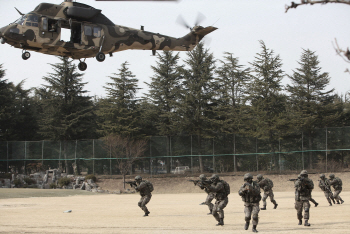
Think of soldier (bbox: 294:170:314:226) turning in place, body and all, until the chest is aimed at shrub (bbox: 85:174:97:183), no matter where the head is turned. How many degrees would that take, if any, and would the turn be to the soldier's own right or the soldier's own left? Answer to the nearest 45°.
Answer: approximately 135° to the soldier's own right

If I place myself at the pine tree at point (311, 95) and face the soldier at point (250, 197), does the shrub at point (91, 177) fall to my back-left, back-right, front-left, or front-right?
front-right

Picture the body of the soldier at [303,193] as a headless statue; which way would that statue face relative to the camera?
toward the camera

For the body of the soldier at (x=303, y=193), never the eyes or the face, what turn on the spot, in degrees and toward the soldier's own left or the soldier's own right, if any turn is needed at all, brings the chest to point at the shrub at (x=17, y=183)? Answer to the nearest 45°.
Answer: approximately 135° to the soldier's own right

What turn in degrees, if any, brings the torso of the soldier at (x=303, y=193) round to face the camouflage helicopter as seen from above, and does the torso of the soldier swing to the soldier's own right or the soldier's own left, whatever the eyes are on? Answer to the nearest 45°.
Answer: approximately 90° to the soldier's own right

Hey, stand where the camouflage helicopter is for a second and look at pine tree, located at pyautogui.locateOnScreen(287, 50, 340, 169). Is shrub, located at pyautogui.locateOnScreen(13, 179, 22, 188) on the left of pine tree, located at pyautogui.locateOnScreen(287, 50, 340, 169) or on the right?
left

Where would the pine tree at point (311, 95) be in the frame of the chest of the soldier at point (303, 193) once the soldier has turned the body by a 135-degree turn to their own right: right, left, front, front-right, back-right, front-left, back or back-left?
front-right

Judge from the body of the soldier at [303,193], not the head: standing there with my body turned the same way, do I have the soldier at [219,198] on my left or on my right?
on my right

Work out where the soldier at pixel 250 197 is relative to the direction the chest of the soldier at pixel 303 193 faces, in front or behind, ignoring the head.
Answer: in front

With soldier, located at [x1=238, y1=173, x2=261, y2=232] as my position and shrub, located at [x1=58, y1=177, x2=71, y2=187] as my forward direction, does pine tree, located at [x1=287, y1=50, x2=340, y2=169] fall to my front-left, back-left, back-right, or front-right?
front-right
